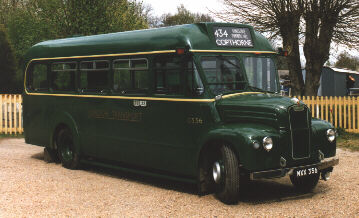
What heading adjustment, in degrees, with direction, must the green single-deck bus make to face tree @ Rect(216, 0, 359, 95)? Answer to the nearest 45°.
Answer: approximately 135° to its left

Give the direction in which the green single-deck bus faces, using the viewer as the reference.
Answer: facing the viewer and to the right of the viewer

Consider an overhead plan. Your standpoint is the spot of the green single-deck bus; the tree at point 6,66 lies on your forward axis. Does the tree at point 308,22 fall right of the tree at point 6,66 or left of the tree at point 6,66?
right

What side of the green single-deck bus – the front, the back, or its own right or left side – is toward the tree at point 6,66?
back
